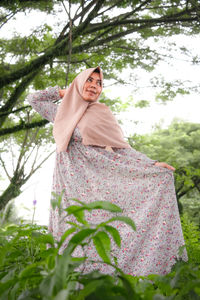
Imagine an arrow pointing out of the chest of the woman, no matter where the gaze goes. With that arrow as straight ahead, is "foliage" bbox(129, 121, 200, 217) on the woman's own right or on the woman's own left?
on the woman's own left

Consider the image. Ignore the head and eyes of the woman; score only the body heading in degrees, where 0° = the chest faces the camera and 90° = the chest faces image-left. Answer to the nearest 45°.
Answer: approximately 315°

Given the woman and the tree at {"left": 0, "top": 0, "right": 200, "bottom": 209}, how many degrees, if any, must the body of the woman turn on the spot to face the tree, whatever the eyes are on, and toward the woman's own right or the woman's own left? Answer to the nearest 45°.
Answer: approximately 135° to the woman's own left
